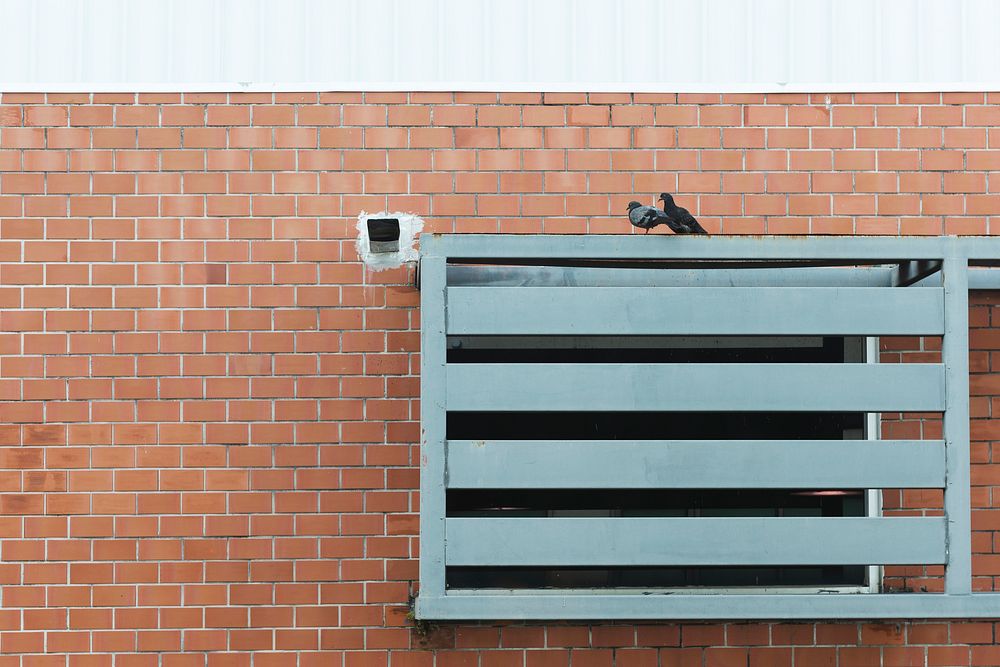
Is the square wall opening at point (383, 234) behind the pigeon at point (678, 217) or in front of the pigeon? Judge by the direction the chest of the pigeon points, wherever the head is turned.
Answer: in front

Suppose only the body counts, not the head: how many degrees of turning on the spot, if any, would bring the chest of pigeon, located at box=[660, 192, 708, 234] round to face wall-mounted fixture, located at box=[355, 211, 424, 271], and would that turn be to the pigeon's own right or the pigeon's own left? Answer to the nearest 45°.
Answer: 0° — it already faces it

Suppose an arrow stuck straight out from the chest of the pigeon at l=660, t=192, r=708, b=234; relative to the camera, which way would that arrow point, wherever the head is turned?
to the viewer's left

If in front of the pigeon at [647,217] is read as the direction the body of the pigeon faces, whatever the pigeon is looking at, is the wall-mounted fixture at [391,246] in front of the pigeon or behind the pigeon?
in front

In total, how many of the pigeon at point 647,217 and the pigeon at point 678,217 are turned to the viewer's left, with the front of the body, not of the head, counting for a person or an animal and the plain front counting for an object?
2

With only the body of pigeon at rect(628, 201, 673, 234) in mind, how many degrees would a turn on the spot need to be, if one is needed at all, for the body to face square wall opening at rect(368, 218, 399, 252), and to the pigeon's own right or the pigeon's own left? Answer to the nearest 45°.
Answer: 0° — it already faces it

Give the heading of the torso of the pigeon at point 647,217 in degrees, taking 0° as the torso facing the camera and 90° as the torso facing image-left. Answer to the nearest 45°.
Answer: approximately 90°
